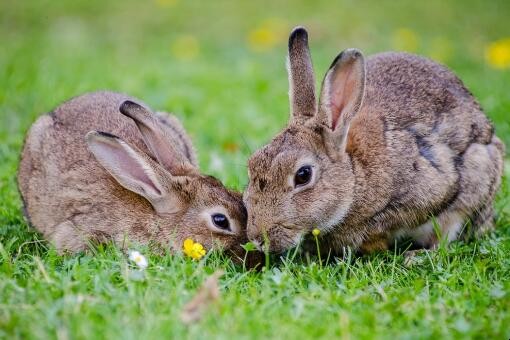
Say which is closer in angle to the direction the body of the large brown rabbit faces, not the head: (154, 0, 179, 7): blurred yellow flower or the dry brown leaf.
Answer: the dry brown leaf

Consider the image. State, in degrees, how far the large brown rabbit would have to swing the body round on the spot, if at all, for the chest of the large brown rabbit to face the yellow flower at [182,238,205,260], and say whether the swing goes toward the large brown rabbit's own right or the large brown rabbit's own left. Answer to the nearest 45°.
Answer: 0° — it already faces it

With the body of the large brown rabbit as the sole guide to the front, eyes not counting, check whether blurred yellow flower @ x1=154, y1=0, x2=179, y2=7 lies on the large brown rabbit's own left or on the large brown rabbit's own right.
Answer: on the large brown rabbit's own right

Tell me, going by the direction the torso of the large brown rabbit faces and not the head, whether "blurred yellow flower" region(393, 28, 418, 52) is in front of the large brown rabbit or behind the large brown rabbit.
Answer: behind

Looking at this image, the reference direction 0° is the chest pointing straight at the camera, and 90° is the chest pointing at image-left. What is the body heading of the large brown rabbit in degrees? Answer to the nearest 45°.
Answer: approximately 45°

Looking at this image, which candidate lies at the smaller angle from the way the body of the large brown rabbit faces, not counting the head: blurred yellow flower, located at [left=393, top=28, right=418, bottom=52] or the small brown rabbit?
the small brown rabbit

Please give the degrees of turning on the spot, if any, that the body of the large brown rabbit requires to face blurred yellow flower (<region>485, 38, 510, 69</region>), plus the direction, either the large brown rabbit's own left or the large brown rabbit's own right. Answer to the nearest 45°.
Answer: approximately 135° to the large brown rabbit's own right
